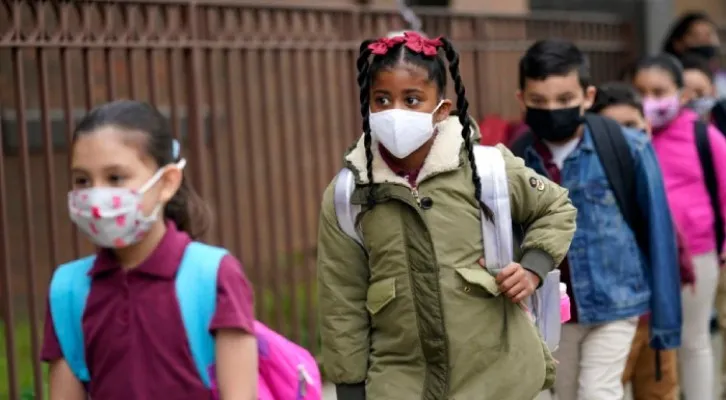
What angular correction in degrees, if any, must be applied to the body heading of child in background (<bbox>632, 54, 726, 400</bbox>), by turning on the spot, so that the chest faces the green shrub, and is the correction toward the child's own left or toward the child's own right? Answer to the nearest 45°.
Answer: approximately 45° to the child's own right

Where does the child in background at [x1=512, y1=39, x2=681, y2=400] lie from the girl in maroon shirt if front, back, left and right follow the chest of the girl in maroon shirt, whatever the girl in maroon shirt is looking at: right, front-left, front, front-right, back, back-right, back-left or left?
back

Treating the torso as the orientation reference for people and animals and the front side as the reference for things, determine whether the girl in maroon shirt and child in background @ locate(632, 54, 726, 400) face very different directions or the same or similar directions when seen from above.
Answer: same or similar directions

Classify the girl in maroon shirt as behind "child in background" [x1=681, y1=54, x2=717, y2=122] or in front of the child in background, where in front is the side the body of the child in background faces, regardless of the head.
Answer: in front

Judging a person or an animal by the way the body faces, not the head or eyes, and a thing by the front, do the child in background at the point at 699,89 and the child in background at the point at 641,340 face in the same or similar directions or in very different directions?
same or similar directions

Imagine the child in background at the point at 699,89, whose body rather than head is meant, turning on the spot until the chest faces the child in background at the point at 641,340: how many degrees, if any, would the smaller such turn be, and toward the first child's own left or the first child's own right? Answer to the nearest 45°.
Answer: approximately 45° to the first child's own left

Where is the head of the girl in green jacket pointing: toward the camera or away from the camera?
toward the camera

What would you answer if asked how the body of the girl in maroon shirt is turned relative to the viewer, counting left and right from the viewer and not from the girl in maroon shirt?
facing the viewer and to the left of the viewer

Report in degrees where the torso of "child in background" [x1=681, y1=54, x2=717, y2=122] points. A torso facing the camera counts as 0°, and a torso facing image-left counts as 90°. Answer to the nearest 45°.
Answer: approximately 45°

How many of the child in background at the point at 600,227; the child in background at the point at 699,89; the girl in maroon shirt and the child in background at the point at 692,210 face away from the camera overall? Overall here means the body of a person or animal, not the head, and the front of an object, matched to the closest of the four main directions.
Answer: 0

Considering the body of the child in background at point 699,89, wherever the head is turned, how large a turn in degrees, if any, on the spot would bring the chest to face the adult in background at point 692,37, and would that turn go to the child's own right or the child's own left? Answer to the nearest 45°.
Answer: approximately 135° to the child's own right

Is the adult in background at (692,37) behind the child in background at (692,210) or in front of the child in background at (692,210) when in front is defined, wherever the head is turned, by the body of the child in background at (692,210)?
behind
